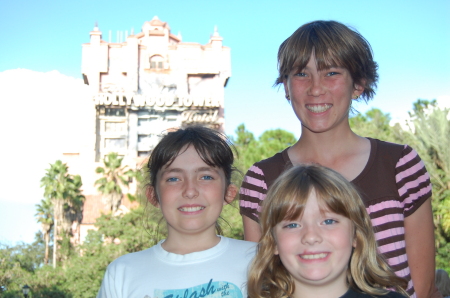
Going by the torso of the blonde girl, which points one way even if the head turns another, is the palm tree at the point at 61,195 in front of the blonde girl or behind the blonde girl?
behind

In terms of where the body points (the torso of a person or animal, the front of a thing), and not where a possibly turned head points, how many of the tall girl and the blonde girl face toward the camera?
2

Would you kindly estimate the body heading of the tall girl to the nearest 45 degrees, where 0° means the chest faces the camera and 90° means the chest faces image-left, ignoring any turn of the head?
approximately 0°

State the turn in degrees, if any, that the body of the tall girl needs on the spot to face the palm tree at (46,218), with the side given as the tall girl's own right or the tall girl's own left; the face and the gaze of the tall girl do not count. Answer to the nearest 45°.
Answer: approximately 135° to the tall girl's own right

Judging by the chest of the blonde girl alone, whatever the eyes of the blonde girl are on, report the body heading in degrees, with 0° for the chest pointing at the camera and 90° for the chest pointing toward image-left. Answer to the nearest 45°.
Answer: approximately 0°

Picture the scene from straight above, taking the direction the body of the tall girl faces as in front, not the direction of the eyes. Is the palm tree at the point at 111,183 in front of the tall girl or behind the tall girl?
behind

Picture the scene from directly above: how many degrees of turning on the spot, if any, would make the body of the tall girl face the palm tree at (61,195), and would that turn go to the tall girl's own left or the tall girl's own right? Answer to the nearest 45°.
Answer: approximately 135° to the tall girl's own right
